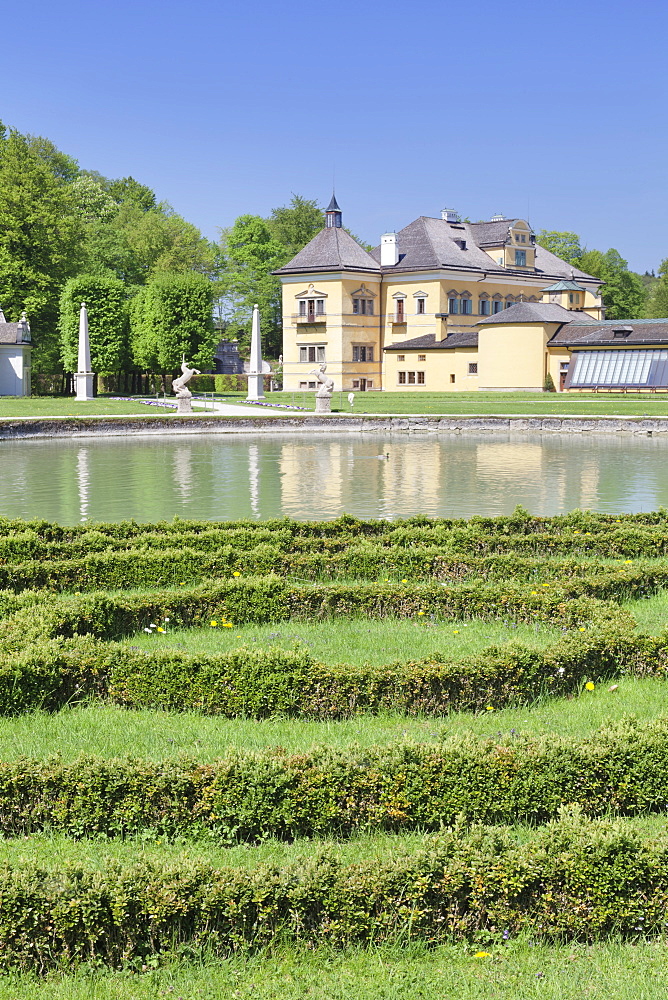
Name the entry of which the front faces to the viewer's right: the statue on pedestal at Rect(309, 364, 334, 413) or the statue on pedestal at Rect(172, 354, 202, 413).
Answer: the statue on pedestal at Rect(172, 354, 202, 413)

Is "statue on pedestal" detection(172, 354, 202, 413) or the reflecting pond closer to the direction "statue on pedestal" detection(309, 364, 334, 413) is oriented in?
the statue on pedestal

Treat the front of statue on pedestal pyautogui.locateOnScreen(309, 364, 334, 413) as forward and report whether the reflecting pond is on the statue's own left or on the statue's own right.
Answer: on the statue's own left

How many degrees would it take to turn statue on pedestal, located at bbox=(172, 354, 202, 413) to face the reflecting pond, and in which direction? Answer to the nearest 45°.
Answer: approximately 90° to its right

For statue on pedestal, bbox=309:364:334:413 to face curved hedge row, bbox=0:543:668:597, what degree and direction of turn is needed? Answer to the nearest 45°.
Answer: approximately 90° to its left

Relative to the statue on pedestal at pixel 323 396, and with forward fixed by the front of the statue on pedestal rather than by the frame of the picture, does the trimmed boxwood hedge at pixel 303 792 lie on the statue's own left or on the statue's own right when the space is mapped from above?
on the statue's own left

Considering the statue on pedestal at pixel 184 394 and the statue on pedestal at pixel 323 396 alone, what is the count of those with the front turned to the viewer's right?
1

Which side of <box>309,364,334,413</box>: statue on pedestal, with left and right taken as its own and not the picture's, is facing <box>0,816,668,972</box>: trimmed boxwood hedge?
left

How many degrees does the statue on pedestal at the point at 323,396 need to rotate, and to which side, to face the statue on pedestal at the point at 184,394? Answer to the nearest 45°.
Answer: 0° — it already faces it

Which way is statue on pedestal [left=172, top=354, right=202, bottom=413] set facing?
to the viewer's right

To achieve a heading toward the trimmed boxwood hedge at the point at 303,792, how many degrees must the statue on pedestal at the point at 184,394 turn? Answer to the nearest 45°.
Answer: approximately 90° to its right

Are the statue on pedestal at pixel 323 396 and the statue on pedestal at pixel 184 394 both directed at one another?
yes

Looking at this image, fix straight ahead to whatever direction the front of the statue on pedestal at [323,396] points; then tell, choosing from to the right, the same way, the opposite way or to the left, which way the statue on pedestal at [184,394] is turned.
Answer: the opposite way

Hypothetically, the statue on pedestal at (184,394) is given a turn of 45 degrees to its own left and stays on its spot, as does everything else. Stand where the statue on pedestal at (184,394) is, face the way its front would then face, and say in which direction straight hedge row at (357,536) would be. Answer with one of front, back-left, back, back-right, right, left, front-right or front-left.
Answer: back-right

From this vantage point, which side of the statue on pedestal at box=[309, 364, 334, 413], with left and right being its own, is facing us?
left

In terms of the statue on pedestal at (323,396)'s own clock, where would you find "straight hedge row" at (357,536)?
The straight hedge row is roughly at 9 o'clock from the statue on pedestal.

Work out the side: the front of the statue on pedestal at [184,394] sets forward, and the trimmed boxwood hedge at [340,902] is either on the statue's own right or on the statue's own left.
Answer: on the statue's own right

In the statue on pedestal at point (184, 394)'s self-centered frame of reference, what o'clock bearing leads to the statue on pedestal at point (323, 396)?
the statue on pedestal at point (323, 396) is roughly at 12 o'clock from the statue on pedestal at point (184, 394).

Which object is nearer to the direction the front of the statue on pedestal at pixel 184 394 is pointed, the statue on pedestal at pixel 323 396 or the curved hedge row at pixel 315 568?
the statue on pedestal
